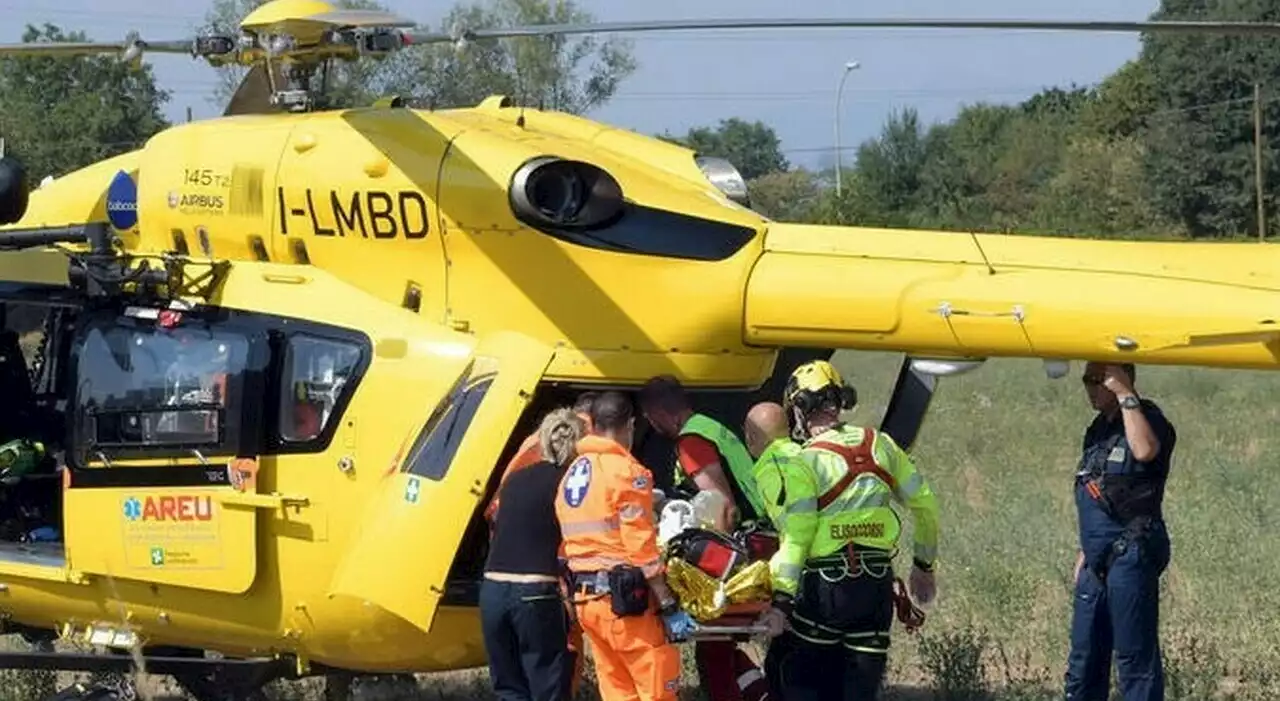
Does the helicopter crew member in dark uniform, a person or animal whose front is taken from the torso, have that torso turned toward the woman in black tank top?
yes

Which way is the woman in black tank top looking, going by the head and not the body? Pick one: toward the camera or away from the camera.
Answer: away from the camera

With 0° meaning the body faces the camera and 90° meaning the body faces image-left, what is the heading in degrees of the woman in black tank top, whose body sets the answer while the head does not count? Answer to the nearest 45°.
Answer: approximately 225°

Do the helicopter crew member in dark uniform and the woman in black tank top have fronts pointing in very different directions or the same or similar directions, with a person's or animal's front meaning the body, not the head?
very different directions

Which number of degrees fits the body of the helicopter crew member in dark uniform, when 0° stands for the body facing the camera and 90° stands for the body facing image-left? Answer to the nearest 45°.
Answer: approximately 45°

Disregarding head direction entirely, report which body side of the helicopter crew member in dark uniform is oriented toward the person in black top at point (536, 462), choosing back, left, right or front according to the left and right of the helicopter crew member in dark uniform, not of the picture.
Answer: front

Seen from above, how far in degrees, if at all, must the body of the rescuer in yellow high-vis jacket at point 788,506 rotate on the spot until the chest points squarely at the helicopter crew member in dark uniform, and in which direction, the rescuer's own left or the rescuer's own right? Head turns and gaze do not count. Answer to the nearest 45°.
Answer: approximately 135° to the rescuer's own right

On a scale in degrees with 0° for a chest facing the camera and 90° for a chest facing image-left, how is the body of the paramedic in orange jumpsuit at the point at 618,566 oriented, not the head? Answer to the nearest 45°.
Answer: approximately 225°

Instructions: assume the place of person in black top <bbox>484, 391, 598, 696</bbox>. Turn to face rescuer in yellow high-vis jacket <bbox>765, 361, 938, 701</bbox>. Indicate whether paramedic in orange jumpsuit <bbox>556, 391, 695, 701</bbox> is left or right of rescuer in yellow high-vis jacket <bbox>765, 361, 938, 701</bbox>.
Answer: right

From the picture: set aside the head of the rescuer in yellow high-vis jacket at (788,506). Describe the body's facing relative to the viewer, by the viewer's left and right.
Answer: facing to the left of the viewer

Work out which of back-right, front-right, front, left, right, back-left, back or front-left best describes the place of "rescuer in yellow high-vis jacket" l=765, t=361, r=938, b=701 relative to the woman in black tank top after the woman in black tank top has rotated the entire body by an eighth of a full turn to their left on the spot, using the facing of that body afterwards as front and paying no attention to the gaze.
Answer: right

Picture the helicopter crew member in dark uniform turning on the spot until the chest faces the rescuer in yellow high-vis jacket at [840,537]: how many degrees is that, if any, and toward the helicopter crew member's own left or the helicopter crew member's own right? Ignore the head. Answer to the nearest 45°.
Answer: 0° — they already face them
